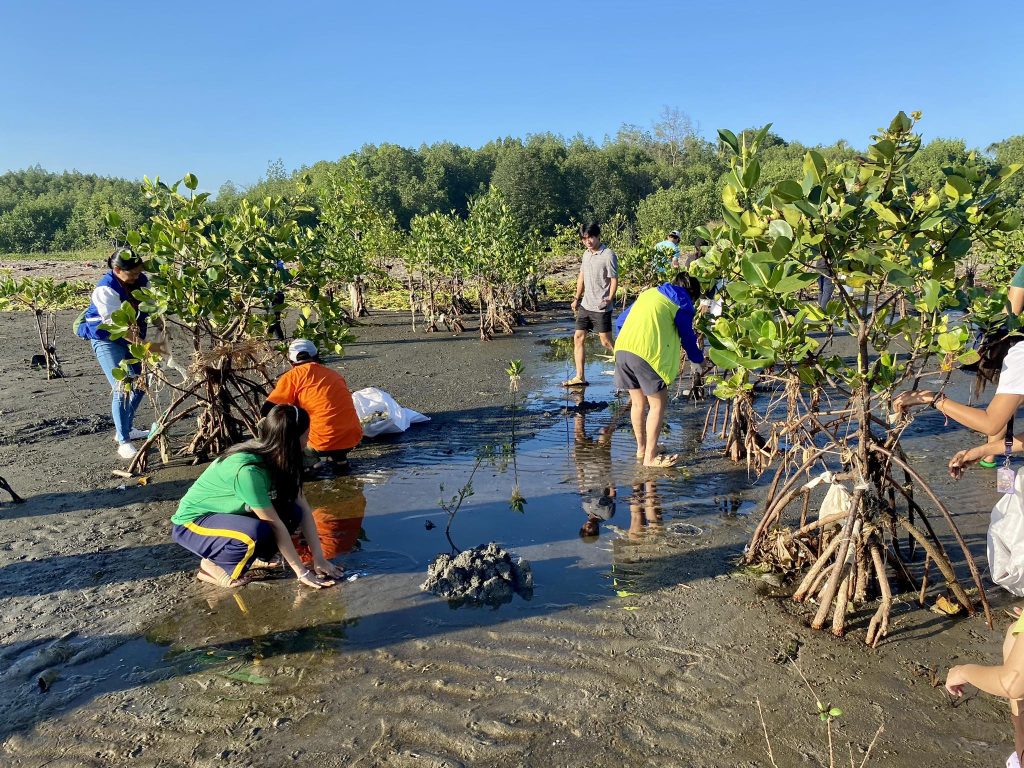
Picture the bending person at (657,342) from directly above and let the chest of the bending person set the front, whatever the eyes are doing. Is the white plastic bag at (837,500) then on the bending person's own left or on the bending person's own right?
on the bending person's own right

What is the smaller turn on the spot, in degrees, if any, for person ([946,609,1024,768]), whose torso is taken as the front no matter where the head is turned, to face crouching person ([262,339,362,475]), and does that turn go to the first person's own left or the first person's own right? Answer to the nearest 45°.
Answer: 0° — they already face them

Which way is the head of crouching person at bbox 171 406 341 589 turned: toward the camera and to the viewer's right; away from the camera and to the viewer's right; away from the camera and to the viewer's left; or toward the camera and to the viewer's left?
away from the camera and to the viewer's right

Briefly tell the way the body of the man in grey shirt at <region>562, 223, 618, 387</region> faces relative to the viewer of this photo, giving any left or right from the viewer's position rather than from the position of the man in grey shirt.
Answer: facing the viewer and to the left of the viewer

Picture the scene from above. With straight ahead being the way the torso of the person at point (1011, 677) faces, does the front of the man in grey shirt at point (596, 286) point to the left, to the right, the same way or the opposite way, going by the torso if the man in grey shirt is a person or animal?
to the left

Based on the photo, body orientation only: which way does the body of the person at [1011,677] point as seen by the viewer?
to the viewer's left

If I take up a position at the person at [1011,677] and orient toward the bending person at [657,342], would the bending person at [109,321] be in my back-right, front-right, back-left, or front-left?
front-left

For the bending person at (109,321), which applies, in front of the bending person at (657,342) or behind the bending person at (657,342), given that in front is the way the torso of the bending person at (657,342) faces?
behind

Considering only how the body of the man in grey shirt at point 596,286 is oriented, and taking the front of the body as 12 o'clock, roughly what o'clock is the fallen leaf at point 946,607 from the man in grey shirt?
The fallen leaf is roughly at 10 o'clock from the man in grey shirt.

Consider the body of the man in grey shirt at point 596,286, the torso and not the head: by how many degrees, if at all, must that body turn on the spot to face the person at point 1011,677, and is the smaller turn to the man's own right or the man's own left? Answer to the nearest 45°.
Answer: approximately 45° to the man's own left

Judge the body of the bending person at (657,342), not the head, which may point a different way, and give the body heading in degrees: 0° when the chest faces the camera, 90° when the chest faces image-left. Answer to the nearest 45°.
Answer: approximately 225°

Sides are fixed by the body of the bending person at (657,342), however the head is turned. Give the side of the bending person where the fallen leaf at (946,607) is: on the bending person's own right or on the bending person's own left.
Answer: on the bending person's own right

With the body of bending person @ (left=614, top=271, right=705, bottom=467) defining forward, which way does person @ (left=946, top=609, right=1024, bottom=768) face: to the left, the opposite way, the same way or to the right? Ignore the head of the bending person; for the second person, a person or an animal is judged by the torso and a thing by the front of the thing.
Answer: to the left

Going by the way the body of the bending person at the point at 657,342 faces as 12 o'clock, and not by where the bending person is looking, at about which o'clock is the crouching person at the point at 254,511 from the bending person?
The crouching person is roughly at 6 o'clock from the bending person.

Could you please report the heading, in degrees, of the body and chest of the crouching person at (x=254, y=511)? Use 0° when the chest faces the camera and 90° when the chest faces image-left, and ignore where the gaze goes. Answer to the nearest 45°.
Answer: approximately 270°

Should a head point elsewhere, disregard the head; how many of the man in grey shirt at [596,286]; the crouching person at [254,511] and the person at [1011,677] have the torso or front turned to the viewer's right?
1

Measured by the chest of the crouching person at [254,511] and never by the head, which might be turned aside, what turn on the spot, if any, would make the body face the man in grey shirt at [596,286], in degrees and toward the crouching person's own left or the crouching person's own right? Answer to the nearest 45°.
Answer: approximately 45° to the crouching person's own left
